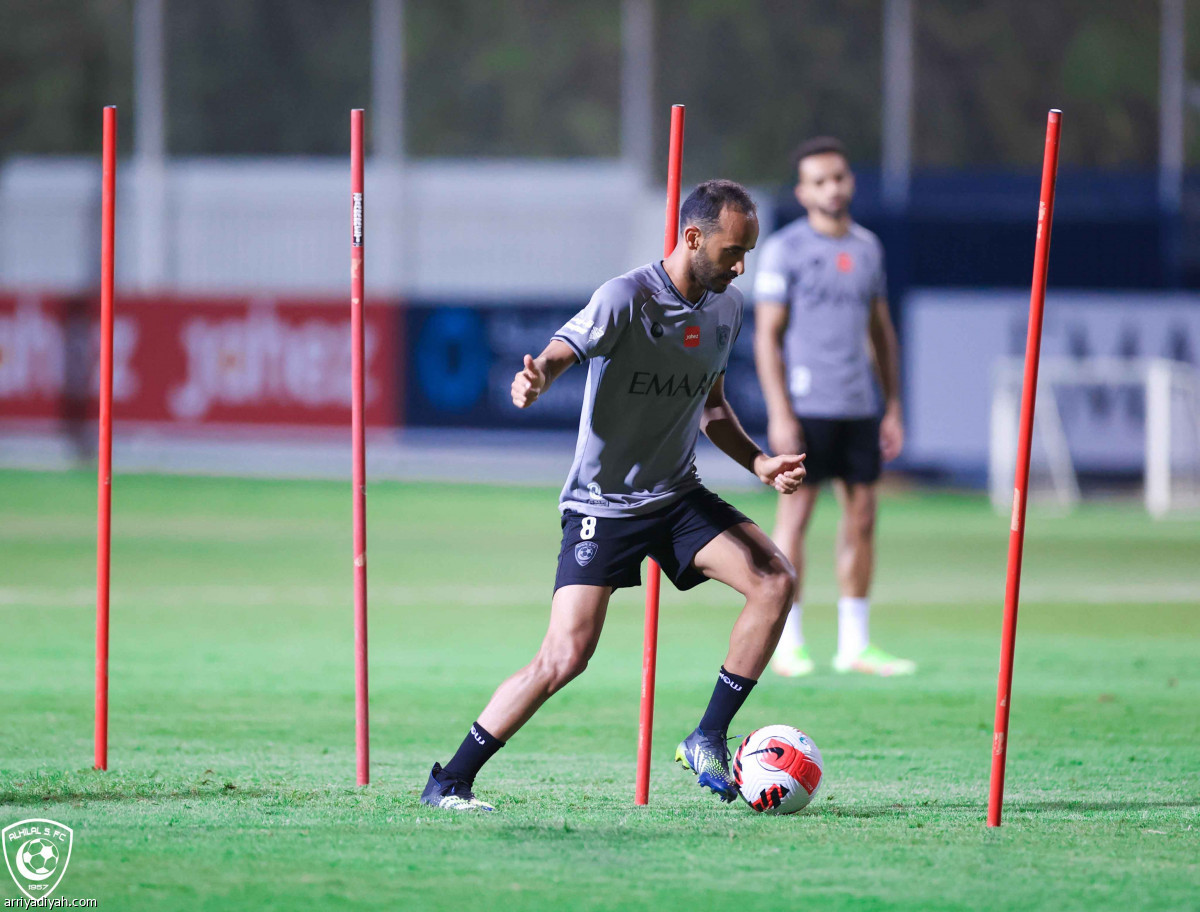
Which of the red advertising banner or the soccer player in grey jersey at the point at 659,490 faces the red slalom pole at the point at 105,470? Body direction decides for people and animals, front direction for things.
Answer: the red advertising banner

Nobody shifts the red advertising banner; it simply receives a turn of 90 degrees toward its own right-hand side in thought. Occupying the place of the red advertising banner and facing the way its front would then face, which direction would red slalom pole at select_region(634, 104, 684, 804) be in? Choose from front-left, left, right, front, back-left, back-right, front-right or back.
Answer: left

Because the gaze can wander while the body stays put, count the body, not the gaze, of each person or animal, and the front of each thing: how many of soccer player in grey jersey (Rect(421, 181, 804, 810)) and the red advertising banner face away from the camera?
0

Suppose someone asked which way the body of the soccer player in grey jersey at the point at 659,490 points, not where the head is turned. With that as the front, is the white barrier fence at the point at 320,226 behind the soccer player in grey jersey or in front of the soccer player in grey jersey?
behind

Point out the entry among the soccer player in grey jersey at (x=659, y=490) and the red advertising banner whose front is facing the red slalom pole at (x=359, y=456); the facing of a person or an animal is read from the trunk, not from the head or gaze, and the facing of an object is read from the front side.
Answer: the red advertising banner

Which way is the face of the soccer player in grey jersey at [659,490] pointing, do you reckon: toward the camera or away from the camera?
toward the camera

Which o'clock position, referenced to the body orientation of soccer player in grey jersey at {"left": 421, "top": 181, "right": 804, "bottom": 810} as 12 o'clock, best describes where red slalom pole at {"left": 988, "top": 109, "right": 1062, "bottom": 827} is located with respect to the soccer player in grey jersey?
The red slalom pole is roughly at 11 o'clock from the soccer player in grey jersey.

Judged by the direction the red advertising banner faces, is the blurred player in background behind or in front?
in front

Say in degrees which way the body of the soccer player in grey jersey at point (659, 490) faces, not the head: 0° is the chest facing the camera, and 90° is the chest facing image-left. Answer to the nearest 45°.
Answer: approximately 315°

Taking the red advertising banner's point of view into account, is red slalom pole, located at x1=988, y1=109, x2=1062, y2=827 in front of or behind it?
in front

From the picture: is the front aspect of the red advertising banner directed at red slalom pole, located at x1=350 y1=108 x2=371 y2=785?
yes

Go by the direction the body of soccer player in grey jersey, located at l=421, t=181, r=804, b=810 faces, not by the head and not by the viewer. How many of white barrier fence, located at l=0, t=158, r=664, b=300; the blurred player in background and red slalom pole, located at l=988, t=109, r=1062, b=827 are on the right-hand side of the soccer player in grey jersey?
0

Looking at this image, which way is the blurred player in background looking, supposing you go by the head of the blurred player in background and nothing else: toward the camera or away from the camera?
toward the camera

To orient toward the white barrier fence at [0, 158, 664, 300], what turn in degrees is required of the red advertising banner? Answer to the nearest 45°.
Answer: approximately 180°

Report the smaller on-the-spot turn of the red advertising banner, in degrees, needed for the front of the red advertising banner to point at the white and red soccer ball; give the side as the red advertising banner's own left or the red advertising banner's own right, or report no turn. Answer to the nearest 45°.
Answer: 0° — it already faces it

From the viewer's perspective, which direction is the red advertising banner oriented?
toward the camera

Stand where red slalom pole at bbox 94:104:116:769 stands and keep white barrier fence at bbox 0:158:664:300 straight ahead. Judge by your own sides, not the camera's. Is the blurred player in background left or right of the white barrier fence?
right

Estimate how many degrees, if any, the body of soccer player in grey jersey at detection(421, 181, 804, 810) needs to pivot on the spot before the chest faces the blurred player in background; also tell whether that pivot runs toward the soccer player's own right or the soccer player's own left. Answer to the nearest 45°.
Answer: approximately 135° to the soccer player's own left
